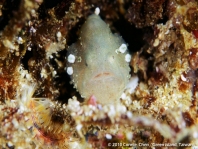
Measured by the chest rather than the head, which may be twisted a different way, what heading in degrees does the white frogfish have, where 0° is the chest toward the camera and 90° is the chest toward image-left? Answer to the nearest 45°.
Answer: approximately 0°
